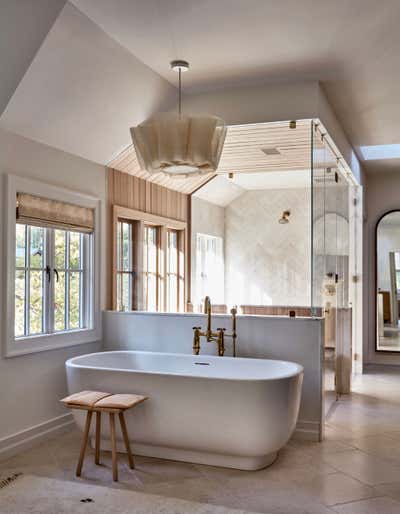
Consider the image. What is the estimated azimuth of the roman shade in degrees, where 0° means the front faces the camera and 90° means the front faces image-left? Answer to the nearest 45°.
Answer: approximately 315°

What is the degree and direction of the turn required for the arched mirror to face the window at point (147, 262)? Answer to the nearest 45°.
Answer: approximately 45° to its right

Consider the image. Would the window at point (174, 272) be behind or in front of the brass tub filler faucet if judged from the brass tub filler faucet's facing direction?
behind

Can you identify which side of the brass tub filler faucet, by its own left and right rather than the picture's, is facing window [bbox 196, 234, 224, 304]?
back

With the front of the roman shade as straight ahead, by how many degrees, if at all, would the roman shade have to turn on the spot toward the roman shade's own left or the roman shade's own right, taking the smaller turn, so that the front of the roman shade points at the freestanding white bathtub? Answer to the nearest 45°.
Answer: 0° — it already faces it

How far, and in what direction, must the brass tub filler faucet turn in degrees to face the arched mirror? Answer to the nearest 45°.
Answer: approximately 135° to its left

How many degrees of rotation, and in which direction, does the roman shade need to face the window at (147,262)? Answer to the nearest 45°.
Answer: approximately 90° to its left
